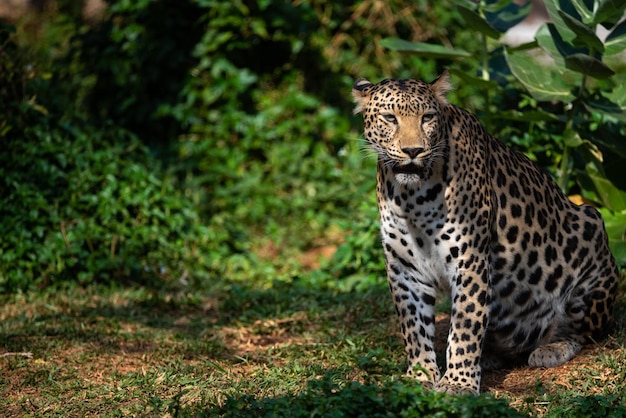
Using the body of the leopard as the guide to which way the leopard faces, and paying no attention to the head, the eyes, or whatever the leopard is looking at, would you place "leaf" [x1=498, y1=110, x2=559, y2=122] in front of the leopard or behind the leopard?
behind

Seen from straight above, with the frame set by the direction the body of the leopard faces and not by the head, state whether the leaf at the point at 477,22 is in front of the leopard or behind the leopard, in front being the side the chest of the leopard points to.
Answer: behind

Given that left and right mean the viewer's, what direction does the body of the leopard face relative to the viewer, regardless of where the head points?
facing the viewer and to the left of the viewer

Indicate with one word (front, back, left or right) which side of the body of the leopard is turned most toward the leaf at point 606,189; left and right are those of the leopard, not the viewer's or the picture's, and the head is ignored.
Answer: back

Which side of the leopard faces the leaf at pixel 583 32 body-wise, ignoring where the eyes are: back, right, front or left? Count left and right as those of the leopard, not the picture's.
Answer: back

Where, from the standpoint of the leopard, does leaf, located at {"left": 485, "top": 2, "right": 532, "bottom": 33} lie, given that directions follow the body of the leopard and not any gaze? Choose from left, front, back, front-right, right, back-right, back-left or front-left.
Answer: back-right

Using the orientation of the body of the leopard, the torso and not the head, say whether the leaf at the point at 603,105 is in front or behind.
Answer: behind

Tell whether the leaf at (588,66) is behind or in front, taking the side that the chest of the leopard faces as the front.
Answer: behind

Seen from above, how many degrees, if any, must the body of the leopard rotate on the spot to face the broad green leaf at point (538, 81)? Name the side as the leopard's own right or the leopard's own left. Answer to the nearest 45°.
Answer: approximately 135° to the leopard's own right

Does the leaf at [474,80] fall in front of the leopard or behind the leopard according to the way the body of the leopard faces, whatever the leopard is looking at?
behind

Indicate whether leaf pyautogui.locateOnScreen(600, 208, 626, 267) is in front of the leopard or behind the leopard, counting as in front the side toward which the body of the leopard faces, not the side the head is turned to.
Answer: behind

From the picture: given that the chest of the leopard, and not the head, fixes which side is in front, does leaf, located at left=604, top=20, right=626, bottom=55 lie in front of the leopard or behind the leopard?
behind
